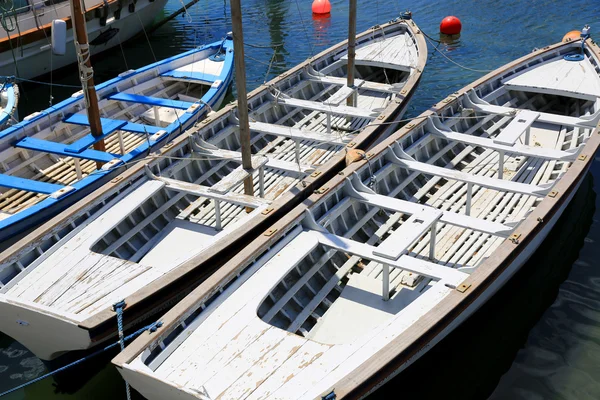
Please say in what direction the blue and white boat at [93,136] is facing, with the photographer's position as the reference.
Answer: facing away from the viewer and to the right of the viewer

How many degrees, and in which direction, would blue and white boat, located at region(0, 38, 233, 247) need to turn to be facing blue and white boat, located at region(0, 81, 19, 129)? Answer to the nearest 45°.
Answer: approximately 90° to its left

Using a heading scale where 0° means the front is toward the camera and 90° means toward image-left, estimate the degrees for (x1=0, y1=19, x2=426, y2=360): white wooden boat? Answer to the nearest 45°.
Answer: approximately 225°

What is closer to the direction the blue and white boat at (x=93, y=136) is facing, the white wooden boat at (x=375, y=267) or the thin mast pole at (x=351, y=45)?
the thin mast pole

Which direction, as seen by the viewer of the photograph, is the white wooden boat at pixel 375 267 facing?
facing away from the viewer and to the right of the viewer

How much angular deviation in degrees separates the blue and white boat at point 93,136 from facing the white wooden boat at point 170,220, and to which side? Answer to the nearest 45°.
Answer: approximately 135° to its right

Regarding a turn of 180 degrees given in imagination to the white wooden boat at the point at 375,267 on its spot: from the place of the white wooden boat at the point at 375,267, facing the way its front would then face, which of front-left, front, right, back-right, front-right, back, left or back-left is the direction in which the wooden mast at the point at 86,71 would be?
right

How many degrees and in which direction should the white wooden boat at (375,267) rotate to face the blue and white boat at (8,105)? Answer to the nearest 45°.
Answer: approximately 90° to its left

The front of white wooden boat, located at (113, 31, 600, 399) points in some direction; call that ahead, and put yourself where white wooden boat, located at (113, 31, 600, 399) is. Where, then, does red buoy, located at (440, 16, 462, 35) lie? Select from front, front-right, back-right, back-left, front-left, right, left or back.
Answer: front-left

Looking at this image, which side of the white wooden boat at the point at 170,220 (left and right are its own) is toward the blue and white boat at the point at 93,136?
left

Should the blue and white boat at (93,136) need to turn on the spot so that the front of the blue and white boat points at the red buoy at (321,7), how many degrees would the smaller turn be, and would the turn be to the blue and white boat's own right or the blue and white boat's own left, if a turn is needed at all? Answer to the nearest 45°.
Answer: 0° — it already faces it

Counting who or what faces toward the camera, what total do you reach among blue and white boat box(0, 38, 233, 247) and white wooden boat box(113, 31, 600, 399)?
0

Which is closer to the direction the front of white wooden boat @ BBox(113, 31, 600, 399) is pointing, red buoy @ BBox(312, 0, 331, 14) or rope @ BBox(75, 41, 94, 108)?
the red buoy

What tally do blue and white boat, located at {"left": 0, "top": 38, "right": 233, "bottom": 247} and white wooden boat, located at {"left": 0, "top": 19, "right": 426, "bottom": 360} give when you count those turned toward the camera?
0

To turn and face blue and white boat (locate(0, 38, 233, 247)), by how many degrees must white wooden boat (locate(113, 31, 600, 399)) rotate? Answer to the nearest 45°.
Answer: approximately 90° to its left
